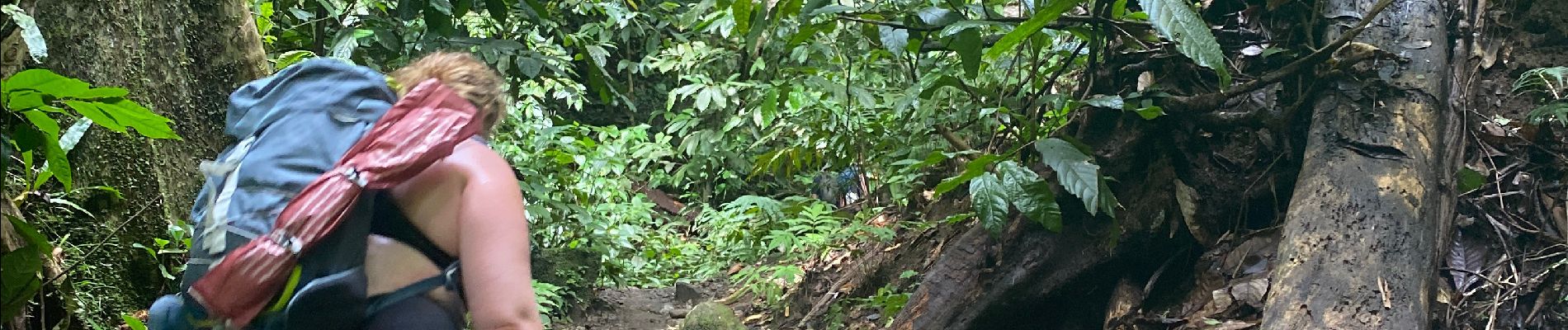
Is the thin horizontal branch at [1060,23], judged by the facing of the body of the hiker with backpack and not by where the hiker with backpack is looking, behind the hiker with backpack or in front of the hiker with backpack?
in front

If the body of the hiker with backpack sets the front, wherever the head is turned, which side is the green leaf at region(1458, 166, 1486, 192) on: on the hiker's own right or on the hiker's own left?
on the hiker's own right

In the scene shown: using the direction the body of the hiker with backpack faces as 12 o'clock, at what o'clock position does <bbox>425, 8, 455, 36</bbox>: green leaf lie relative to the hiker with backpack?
The green leaf is roughly at 11 o'clock from the hiker with backpack.

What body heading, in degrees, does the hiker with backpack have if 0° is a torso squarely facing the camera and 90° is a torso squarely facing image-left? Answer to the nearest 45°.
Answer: approximately 225°

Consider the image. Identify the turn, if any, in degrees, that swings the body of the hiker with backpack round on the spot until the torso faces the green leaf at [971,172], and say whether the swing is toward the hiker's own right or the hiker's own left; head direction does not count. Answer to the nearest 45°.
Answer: approximately 45° to the hiker's own right

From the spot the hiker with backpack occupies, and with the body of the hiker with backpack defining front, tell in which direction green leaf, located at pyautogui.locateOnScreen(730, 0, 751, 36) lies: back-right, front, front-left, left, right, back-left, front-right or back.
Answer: front

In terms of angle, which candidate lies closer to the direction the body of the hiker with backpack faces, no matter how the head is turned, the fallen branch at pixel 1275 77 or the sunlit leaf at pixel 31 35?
the fallen branch

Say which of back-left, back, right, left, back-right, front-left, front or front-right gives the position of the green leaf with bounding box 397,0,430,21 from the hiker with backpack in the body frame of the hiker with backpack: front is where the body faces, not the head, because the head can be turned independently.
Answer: front-left

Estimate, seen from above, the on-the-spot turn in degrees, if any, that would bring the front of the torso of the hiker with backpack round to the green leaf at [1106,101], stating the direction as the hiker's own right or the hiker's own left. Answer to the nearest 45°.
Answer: approximately 45° to the hiker's own right

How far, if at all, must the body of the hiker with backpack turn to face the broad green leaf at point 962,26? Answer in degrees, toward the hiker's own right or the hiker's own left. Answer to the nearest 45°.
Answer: approximately 45° to the hiker's own right

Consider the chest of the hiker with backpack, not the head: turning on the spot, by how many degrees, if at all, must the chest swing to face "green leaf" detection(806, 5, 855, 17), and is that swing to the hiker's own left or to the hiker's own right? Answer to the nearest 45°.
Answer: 0° — they already face it

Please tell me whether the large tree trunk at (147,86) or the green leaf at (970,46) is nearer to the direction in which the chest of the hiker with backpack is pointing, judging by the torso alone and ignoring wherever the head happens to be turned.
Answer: the green leaf
